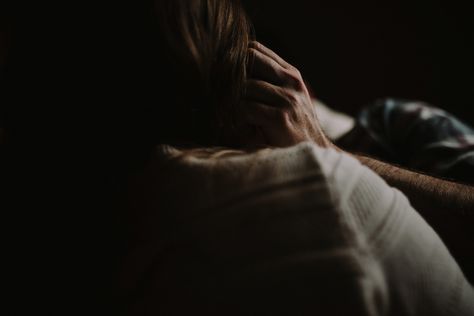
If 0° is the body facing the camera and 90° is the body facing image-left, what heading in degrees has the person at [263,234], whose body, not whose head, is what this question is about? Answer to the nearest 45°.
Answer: approximately 225°

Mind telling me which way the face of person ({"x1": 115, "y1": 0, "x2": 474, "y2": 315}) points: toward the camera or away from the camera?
away from the camera
